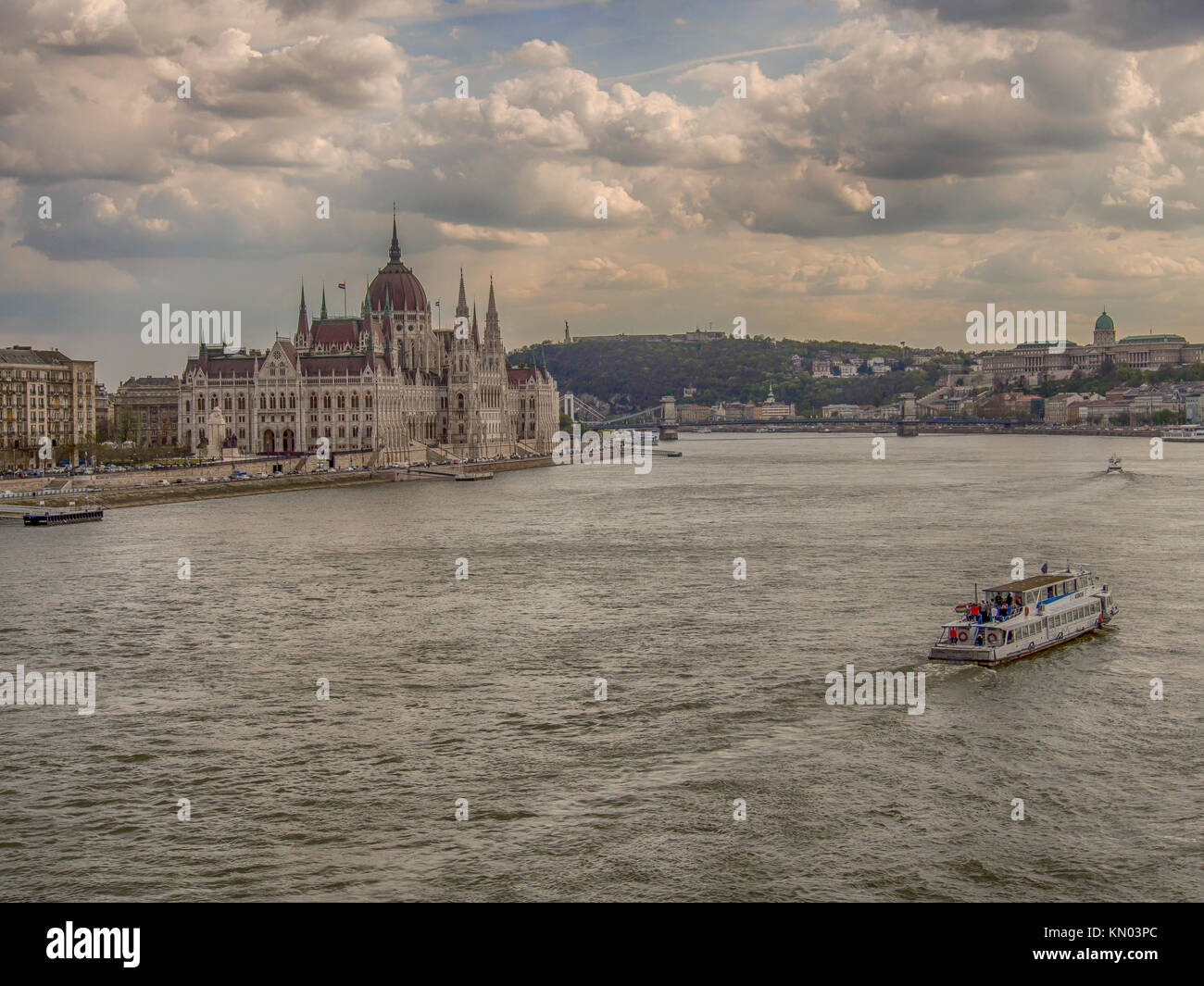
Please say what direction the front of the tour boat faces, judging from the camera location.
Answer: facing away from the viewer and to the right of the viewer
